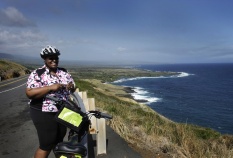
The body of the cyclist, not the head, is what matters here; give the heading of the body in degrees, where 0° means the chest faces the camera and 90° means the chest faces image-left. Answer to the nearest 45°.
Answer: approximately 315°
